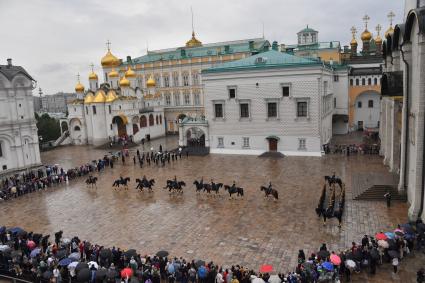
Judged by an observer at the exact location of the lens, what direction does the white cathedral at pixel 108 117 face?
facing the viewer and to the right of the viewer

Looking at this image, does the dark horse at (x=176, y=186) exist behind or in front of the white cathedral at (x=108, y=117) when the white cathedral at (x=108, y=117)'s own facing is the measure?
in front
